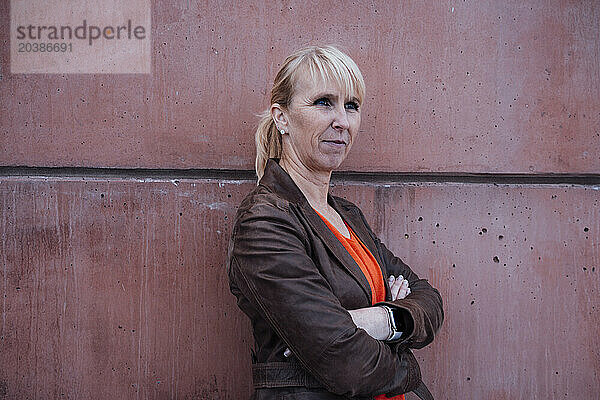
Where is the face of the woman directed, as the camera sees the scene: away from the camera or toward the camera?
toward the camera

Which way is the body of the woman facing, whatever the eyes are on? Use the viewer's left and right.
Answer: facing the viewer and to the right of the viewer
